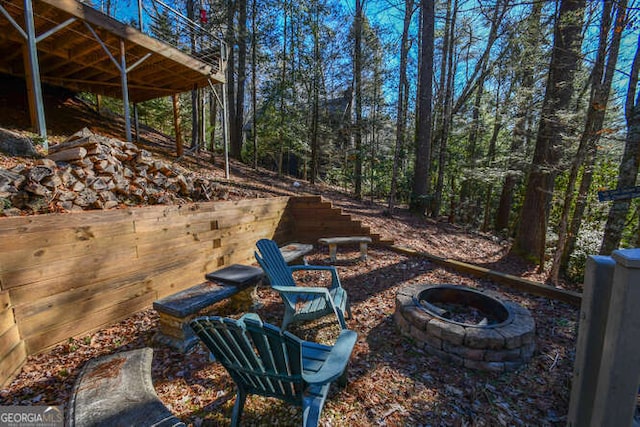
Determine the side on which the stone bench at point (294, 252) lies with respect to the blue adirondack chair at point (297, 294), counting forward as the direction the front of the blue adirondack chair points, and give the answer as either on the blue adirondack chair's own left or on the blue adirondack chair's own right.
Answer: on the blue adirondack chair's own left

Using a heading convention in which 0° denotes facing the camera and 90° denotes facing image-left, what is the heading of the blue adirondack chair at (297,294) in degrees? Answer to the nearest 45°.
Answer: approximately 270°

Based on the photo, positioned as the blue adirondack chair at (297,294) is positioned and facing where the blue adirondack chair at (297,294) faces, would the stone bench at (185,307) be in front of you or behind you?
behind

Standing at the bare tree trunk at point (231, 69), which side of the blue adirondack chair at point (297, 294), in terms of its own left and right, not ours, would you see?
left

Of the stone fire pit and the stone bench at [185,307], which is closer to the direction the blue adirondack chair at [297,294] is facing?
the stone fire pit

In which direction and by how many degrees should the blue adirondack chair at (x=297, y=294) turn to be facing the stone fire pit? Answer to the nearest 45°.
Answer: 0° — it already faces it

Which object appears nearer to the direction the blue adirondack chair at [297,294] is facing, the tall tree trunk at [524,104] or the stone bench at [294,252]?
the tall tree trunk

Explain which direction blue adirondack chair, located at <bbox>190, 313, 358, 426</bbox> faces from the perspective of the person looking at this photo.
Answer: facing away from the viewer and to the right of the viewer

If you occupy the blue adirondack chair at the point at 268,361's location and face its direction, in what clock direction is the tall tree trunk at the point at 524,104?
The tall tree trunk is roughly at 12 o'clock from the blue adirondack chair.

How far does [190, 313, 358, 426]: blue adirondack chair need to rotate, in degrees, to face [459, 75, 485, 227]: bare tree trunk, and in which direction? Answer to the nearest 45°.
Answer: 0° — it already faces it
